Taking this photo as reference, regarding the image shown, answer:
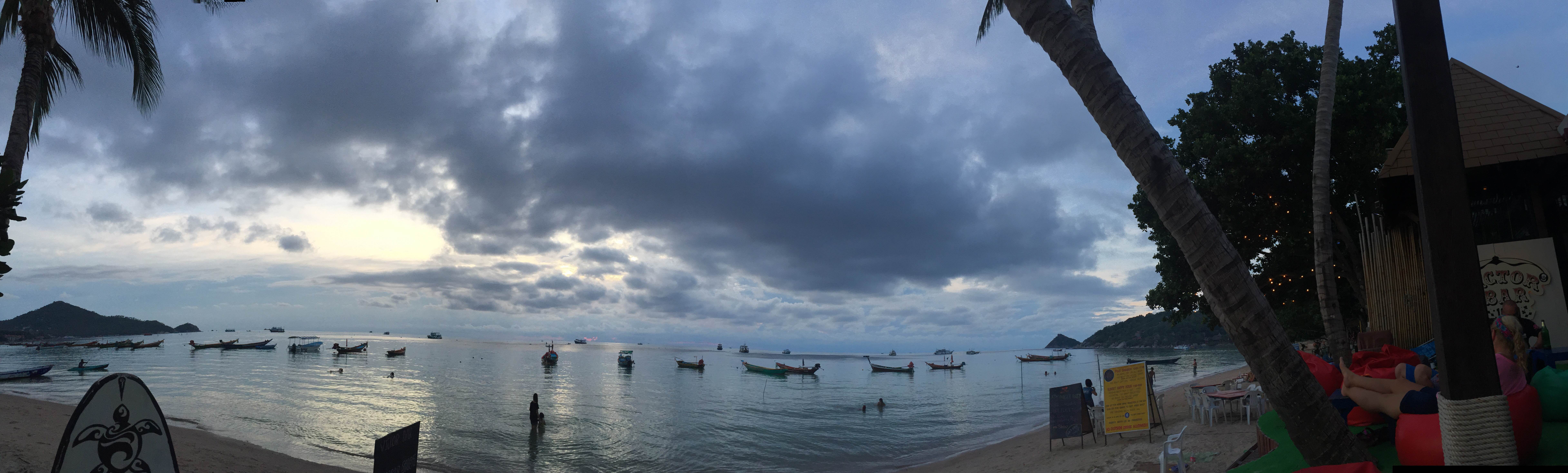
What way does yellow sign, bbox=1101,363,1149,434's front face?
toward the camera

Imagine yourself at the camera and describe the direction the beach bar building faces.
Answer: facing the viewer and to the left of the viewer

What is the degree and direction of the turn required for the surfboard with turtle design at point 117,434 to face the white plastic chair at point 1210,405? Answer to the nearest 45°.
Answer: approximately 90° to its left

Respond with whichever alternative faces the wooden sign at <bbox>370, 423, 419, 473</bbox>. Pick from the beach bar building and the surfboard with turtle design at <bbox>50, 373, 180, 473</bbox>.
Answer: the beach bar building

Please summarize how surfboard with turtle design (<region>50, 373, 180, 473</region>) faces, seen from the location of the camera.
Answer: facing the viewer

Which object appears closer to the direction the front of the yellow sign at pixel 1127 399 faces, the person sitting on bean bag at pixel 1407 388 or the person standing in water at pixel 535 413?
the person sitting on bean bag

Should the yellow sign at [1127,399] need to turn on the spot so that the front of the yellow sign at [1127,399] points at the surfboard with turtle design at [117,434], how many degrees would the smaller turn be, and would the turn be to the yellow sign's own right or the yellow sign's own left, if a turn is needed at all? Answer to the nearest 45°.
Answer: approximately 45° to the yellow sign's own right

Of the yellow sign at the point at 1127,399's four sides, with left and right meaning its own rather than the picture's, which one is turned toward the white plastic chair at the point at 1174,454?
front

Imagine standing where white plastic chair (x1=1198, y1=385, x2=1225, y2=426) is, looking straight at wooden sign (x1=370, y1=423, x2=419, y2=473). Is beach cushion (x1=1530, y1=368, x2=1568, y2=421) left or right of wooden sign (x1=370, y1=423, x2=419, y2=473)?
left

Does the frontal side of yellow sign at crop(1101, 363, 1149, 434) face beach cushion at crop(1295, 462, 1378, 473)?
yes

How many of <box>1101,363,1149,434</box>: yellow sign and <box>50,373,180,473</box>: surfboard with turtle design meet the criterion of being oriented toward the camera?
2

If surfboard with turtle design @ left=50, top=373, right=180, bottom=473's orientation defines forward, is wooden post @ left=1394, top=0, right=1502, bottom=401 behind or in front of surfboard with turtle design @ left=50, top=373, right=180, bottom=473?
in front

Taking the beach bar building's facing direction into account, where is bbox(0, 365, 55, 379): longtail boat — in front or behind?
in front

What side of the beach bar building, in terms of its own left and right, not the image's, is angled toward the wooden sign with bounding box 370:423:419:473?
front

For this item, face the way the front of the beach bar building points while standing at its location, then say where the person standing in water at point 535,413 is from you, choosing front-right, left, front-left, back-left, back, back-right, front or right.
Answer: front-right

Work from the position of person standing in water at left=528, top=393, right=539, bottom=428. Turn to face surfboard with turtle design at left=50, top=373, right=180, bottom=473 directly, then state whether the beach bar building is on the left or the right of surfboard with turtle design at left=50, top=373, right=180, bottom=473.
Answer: left
